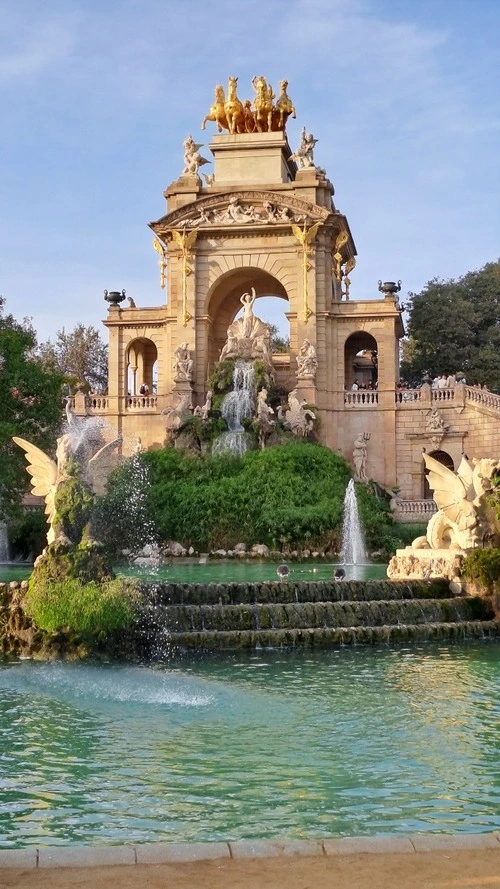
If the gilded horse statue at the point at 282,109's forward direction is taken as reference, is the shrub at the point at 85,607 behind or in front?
in front

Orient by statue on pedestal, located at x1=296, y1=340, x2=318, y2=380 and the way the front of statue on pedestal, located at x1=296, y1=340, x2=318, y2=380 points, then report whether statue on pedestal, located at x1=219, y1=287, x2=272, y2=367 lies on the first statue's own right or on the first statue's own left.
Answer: on the first statue's own right

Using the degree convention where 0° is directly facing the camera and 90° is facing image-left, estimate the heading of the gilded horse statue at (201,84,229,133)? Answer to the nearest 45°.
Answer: approximately 45°

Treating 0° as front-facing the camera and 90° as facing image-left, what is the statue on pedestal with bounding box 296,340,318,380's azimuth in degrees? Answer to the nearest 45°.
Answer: approximately 0°

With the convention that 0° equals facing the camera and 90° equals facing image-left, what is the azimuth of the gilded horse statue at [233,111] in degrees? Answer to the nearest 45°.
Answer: approximately 45°

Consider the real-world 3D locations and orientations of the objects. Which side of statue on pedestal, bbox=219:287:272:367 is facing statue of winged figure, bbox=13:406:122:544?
front
